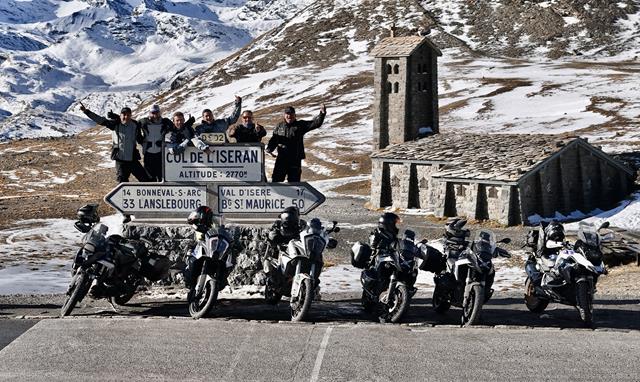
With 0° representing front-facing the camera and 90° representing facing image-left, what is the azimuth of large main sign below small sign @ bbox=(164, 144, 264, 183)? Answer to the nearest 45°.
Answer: approximately 0°

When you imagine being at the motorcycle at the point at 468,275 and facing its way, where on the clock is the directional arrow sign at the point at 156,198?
The directional arrow sign is roughly at 5 o'clock from the motorcycle.

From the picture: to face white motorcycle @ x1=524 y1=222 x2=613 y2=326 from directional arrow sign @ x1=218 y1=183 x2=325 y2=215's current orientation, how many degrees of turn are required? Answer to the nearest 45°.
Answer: approximately 45° to its left

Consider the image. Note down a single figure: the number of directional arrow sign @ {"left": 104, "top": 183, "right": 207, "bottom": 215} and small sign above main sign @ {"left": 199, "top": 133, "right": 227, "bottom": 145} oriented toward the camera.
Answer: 2

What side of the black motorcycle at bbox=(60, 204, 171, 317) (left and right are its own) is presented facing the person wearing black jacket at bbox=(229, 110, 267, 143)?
back

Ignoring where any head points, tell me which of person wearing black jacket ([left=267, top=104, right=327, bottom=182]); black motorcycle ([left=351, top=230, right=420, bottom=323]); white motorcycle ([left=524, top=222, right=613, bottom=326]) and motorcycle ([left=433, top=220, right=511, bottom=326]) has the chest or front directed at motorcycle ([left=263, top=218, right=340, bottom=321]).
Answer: the person wearing black jacket

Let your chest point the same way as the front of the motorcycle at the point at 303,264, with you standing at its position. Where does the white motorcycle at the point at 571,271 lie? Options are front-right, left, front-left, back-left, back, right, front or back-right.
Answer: front-left

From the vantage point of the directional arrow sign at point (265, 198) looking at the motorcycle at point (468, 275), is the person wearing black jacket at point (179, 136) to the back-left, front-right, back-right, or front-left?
back-right
